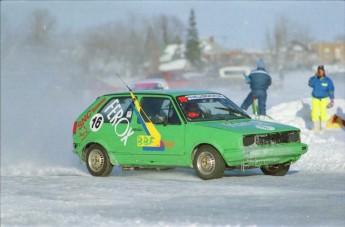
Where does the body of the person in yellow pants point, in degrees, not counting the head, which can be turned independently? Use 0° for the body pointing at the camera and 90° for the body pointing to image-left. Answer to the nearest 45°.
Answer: approximately 0°

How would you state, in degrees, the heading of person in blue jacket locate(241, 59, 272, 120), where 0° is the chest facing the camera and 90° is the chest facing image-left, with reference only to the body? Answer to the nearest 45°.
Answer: approximately 180°

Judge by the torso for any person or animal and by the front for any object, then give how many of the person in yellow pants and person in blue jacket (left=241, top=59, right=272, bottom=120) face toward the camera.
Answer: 1

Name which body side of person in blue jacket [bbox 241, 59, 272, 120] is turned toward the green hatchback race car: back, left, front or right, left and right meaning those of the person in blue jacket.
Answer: back

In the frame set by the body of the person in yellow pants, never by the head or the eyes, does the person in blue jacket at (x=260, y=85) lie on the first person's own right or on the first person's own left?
on the first person's own right

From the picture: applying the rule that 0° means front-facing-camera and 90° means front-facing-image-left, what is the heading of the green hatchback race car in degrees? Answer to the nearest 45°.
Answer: approximately 315°

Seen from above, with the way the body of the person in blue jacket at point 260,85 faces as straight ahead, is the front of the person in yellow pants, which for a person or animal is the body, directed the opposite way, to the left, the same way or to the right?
the opposite way
